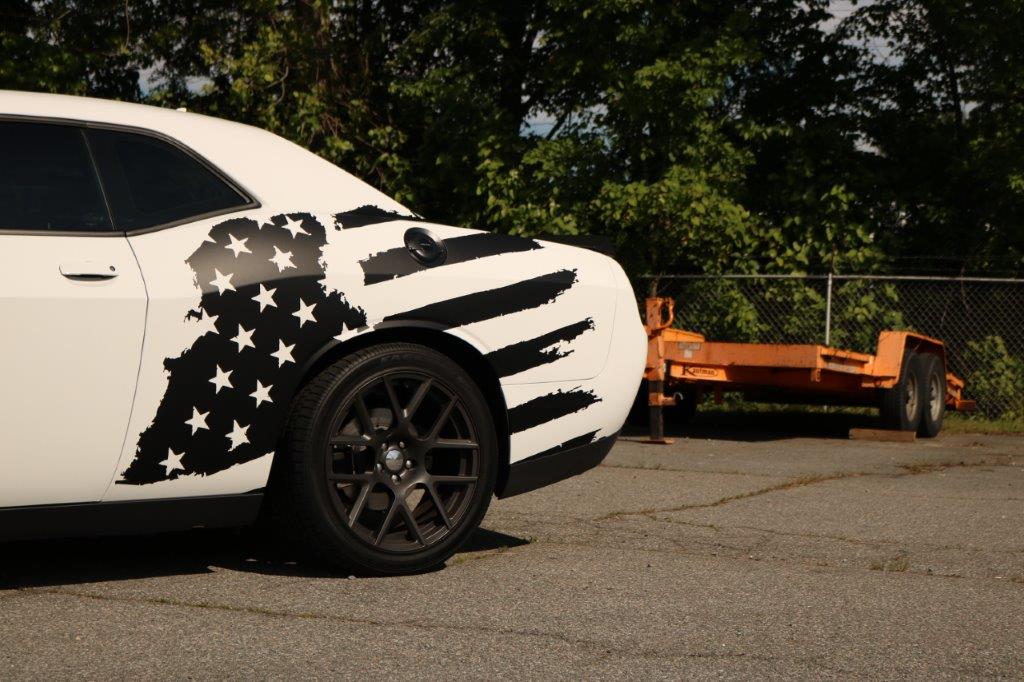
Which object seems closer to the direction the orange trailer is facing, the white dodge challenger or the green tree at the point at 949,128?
the white dodge challenger

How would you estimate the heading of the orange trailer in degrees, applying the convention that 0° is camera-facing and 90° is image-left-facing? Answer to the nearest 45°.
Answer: approximately 45°

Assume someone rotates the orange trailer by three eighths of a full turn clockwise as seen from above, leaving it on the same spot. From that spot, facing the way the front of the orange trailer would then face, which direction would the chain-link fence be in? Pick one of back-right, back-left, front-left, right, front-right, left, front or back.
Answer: front

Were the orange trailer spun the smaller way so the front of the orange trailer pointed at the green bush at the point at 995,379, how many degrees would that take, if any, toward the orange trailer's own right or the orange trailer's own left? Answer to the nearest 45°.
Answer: approximately 180°

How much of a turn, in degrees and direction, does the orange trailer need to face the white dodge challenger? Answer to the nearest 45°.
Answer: approximately 45° to its left

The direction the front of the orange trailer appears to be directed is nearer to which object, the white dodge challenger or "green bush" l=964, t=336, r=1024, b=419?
the white dodge challenger

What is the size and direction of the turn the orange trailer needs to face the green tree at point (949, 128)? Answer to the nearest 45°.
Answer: approximately 135° to its right
